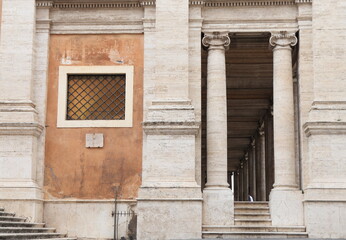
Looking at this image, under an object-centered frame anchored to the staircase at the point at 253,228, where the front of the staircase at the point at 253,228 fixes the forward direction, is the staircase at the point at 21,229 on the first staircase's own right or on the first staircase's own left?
on the first staircase's own right

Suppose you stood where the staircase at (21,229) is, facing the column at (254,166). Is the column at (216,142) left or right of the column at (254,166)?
right

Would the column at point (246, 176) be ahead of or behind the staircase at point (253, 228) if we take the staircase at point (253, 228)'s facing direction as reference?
behind

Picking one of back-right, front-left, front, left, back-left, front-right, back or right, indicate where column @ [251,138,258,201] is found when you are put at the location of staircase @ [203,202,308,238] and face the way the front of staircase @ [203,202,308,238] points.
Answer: back

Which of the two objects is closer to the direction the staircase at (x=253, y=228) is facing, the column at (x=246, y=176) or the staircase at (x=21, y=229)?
the staircase

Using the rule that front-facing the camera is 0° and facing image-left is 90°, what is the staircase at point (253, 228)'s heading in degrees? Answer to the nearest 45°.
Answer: approximately 0°

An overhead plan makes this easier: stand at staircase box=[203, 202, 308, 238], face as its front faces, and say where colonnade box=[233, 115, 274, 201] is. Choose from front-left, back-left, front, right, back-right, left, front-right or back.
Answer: back

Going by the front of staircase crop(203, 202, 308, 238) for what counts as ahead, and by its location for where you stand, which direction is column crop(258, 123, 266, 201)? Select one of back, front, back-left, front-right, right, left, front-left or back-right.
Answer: back

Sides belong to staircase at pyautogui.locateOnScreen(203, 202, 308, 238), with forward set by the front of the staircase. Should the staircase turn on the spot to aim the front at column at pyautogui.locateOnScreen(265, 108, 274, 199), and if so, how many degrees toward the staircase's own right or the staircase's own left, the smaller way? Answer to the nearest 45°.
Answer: approximately 180°

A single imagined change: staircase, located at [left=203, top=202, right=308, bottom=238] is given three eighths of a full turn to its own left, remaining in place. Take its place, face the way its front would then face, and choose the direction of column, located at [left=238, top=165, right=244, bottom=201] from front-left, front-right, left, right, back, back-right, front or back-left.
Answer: front-left
